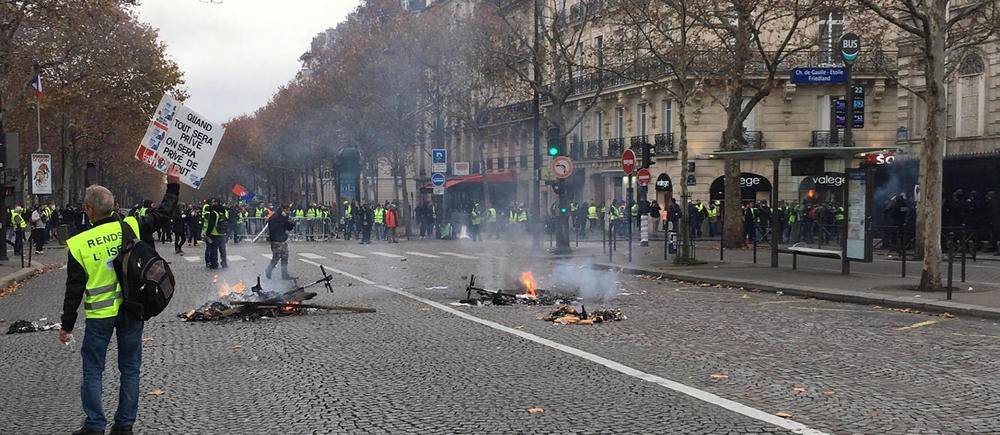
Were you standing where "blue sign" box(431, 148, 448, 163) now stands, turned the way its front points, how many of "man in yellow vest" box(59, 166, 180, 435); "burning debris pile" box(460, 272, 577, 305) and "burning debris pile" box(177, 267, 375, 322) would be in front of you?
3

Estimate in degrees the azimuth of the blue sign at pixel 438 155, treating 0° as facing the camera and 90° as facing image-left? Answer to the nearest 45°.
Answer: approximately 0°

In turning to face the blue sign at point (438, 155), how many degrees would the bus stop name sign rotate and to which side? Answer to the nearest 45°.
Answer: approximately 135° to its right

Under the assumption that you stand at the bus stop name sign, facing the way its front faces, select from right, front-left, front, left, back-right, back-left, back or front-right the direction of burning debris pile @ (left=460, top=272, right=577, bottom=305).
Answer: front-right

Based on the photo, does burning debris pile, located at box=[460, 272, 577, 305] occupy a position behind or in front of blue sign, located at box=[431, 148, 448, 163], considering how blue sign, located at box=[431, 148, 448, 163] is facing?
in front

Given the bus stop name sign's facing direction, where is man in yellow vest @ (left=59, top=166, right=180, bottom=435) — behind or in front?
in front

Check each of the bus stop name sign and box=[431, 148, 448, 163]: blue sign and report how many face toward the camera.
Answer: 2

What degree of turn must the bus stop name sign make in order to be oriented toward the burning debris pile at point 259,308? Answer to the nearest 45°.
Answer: approximately 45° to its right

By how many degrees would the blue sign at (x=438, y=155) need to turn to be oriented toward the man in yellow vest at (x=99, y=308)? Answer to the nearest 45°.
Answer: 0° — it already faces them

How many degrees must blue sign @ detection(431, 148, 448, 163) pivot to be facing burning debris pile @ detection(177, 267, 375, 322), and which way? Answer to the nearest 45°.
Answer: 0° — it already faces it
